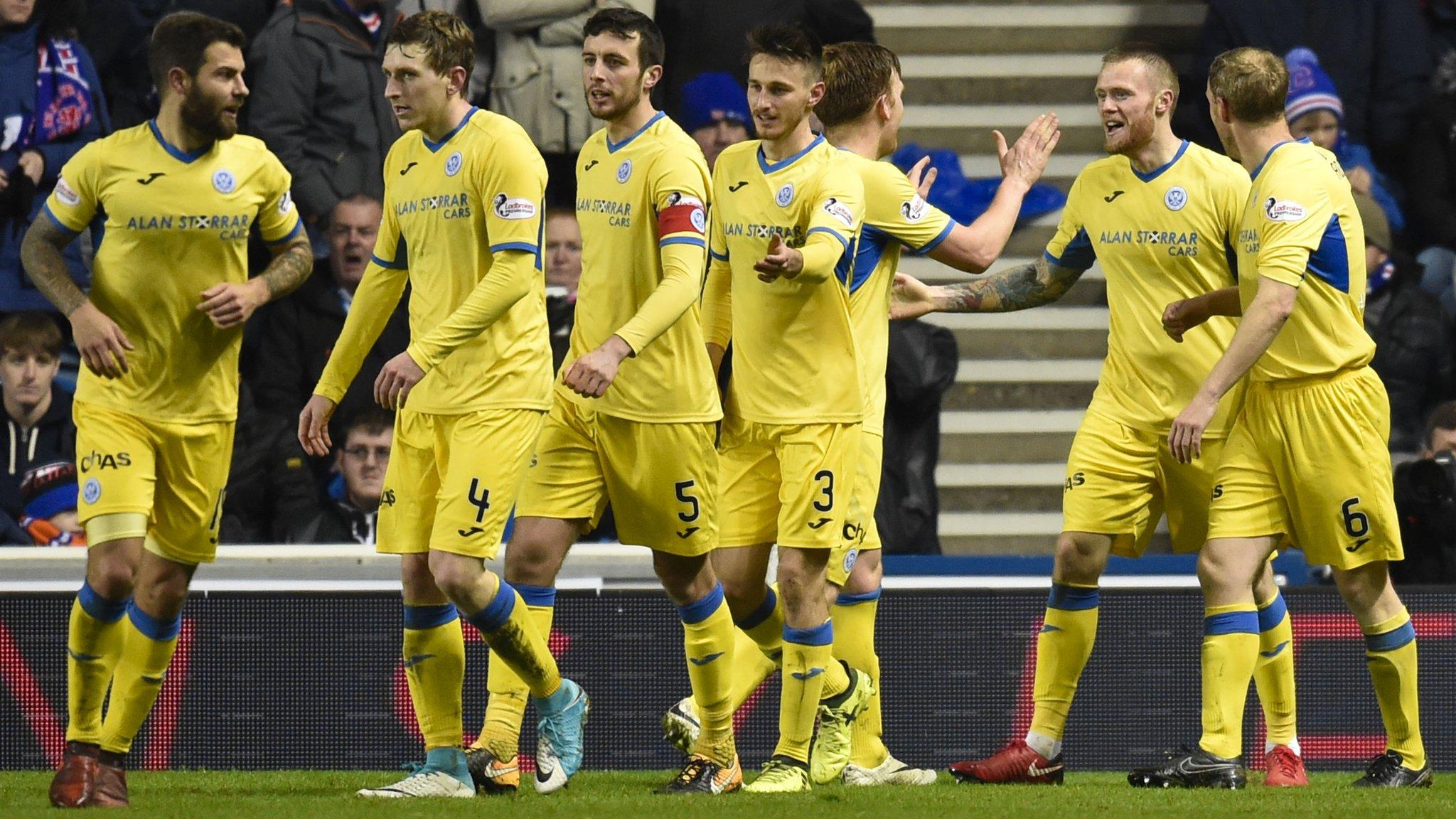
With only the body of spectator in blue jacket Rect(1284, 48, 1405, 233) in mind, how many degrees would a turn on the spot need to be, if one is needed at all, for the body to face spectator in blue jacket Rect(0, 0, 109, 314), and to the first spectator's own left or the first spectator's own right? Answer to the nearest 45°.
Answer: approximately 45° to the first spectator's own right

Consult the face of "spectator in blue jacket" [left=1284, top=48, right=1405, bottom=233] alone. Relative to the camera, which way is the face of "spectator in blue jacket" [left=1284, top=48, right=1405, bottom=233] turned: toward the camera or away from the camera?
toward the camera

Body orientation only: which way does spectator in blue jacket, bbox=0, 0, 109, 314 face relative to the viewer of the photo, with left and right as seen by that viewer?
facing the viewer and to the left of the viewer

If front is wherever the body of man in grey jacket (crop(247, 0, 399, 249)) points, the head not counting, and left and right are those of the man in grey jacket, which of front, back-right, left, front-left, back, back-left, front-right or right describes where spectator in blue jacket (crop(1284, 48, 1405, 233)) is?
front-left

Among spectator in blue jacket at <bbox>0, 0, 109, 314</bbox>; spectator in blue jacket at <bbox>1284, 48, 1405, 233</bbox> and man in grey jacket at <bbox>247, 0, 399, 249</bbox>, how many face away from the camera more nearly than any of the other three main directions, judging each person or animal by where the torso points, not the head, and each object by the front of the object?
0

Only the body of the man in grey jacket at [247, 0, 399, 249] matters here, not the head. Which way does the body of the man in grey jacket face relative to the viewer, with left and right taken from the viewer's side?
facing the viewer and to the right of the viewer

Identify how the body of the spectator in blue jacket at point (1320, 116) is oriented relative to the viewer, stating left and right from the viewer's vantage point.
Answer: facing the viewer

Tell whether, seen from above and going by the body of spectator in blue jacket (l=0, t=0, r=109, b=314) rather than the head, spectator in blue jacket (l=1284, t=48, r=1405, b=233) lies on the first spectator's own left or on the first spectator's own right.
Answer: on the first spectator's own left
